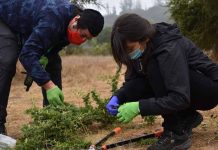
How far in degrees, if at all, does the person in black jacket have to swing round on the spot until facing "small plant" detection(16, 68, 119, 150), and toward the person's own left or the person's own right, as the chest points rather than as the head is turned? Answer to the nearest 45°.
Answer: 0° — they already face it

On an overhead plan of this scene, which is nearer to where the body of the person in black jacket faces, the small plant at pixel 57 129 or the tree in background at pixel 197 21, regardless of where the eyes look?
the small plant

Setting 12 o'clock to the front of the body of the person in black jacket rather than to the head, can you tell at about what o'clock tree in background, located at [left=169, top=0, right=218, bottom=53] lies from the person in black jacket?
The tree in background is roughly at 3 o'clock from the person in black jacket.

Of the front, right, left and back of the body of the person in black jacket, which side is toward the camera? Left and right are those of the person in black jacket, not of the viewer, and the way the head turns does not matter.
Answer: left
